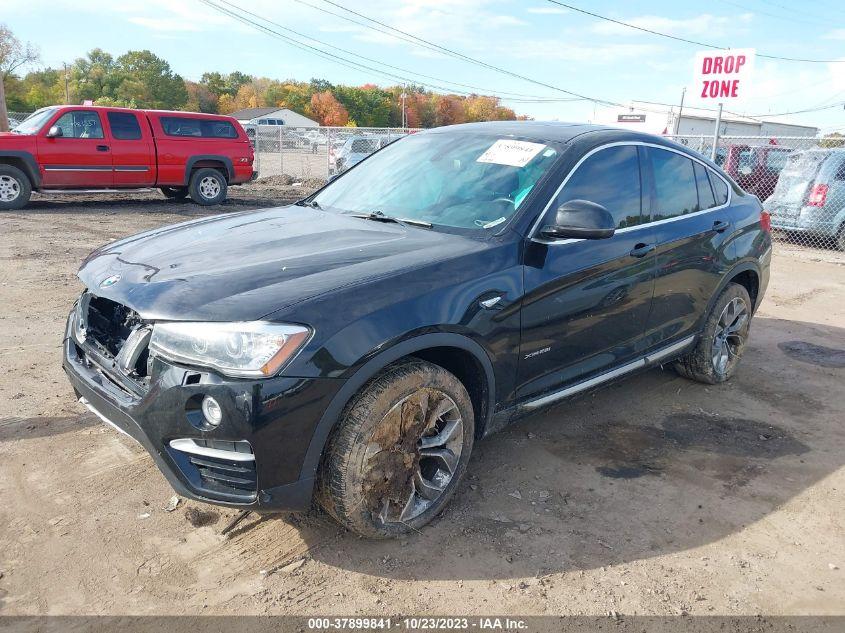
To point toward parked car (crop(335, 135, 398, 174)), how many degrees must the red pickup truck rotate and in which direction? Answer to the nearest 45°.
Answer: approximately 135° to its right

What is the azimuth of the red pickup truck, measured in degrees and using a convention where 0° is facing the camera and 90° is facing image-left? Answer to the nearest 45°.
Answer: approximately 90°

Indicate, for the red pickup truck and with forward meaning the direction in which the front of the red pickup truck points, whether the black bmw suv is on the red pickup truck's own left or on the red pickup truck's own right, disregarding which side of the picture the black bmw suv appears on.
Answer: on the red pickup truck's own left

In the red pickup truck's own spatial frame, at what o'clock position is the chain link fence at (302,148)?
The chain link fence is roughly at 4 o'clock from the red pickup truck.

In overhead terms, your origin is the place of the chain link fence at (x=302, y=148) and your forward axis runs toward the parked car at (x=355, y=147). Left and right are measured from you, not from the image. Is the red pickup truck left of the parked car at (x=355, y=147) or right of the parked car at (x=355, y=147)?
right

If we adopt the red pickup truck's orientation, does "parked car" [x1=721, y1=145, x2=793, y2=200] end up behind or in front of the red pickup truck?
behind

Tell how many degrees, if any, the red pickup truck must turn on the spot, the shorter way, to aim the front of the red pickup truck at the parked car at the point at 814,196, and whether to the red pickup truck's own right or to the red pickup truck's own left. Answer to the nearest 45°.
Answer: approximately 135° to the red pickup truck's own left

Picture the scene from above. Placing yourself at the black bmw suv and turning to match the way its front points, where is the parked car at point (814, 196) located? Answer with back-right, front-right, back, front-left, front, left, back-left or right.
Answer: back

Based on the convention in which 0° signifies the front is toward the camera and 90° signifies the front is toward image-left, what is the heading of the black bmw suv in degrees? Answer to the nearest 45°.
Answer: approximately 45°

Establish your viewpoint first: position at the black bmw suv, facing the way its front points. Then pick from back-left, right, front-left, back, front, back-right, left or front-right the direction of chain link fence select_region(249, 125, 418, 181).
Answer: back-right

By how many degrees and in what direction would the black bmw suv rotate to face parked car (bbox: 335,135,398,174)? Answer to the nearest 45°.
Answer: approximately 135° to its right

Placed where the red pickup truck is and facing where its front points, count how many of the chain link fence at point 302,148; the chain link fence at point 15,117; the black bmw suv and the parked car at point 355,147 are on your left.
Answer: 1

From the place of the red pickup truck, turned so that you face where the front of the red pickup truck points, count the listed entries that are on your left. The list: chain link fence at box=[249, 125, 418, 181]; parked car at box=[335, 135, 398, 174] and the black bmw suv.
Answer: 1

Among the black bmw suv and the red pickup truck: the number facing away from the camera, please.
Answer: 0
